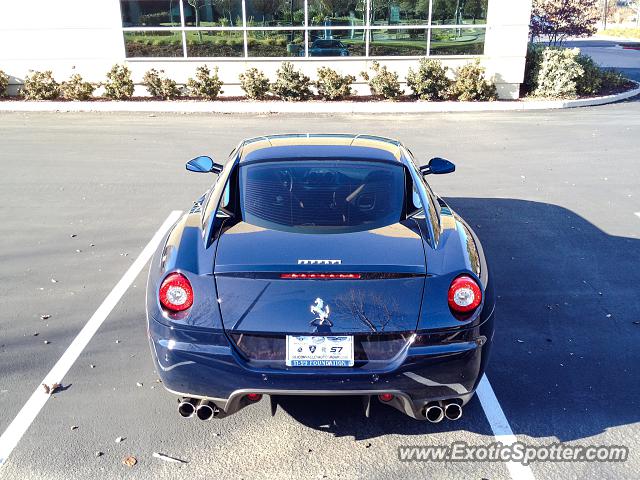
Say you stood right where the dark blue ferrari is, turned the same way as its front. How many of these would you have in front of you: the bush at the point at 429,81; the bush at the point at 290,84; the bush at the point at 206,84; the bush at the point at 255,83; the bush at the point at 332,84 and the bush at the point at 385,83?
6

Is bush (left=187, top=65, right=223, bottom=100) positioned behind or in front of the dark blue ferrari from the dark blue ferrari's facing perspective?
in front

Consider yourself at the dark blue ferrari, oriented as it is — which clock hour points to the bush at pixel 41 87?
The bush is roughly at 11 o'clock from the dark blue ferrari.

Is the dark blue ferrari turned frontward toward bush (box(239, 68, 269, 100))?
yes

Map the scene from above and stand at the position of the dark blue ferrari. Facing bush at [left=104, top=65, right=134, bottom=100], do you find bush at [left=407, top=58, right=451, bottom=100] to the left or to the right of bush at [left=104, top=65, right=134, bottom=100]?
right

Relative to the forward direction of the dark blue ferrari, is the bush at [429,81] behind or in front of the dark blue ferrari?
in front

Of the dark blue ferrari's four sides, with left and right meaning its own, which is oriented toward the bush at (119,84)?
front

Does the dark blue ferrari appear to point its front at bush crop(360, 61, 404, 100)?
yes

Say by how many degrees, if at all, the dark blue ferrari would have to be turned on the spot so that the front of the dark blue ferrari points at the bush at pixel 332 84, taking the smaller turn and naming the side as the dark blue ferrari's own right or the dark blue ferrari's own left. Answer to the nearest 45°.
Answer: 0° — it already faces it

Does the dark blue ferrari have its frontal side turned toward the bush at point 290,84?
yes

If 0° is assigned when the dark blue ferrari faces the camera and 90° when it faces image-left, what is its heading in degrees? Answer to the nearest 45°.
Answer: approximately 180°

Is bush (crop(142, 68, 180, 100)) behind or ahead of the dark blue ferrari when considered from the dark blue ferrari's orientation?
ahead

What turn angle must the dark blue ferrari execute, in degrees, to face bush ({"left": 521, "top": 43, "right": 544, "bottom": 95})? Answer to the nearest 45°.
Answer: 0° — it already faces it
